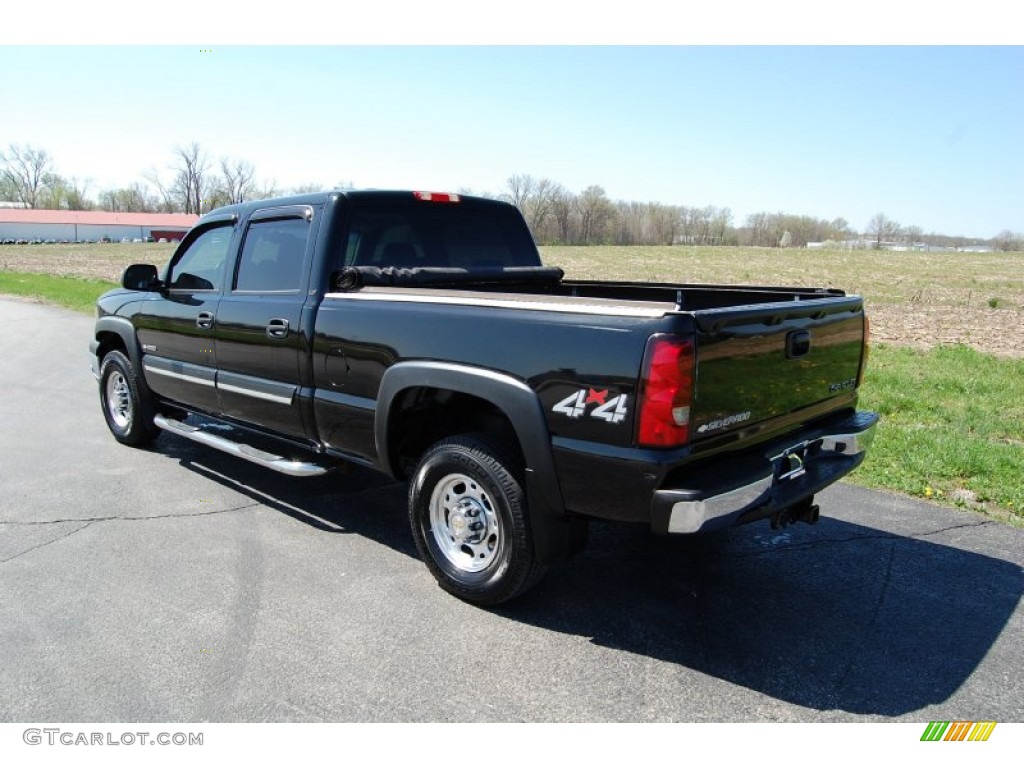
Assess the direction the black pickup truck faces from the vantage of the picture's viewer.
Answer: facing away from the viewer and to the left of the viewer
